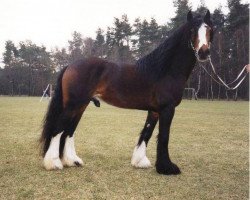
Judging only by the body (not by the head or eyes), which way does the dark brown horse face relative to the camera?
to the viewer's right
